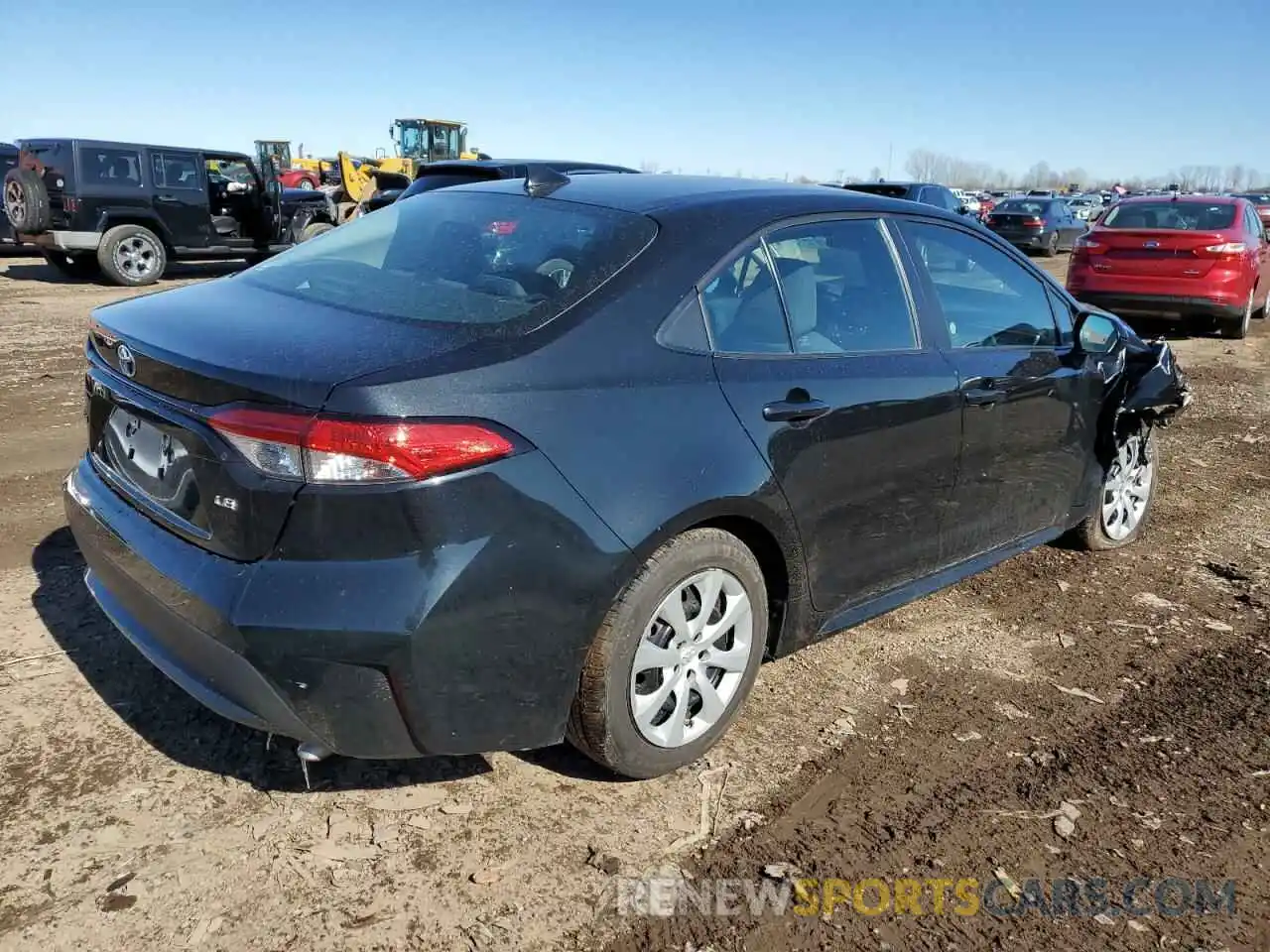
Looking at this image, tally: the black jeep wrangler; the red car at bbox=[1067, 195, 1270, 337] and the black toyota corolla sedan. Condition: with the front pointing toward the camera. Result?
0

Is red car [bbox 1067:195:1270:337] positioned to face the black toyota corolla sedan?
no

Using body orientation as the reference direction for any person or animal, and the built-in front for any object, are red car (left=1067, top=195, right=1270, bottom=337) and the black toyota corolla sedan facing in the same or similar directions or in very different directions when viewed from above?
same or similar directions

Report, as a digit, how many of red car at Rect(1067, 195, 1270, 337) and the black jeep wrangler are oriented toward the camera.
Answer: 0

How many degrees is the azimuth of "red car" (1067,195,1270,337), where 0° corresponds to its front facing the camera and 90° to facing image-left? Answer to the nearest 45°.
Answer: approximately 180°

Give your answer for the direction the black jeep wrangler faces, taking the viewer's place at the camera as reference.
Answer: facing away from the viewer and to the right of the viewer

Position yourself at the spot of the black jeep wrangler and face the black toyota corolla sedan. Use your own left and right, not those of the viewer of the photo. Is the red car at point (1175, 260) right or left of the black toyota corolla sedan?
left

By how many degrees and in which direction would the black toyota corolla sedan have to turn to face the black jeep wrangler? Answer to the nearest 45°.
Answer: approximately 90° to its left

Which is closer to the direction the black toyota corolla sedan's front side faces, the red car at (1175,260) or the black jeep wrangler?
the red car

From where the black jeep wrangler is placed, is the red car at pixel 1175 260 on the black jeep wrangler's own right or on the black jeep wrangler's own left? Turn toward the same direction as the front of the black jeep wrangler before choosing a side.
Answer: on the black jeep wrangler's own right

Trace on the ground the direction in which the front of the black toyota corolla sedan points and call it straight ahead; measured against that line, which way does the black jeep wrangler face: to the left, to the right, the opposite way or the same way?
the same way

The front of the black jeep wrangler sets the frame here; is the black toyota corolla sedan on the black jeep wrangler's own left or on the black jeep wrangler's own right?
on the black jeep wrangler's own right

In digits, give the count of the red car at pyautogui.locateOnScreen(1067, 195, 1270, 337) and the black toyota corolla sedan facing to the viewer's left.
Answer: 0

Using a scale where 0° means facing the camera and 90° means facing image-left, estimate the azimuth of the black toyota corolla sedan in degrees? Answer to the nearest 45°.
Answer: approximately 225°
